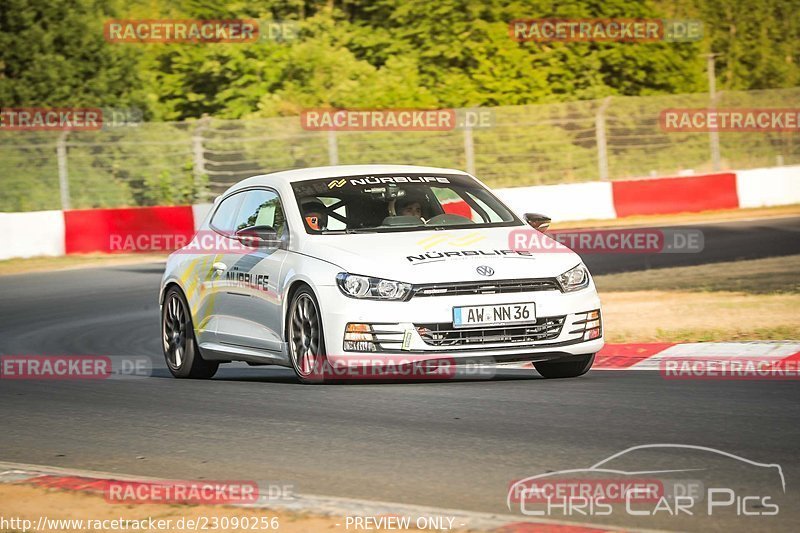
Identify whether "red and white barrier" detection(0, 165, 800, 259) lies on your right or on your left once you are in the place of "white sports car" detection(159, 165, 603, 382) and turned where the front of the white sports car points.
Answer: on your left

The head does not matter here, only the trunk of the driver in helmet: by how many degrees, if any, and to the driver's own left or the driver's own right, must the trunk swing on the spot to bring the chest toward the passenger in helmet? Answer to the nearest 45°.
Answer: approximately 135° to the driver's own right

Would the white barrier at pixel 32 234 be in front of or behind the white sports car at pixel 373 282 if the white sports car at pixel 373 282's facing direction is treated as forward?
behind

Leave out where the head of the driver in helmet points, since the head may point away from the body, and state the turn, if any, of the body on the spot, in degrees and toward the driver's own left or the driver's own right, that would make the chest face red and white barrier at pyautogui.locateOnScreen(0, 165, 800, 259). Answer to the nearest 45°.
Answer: approximately 135° to the driver's own left
